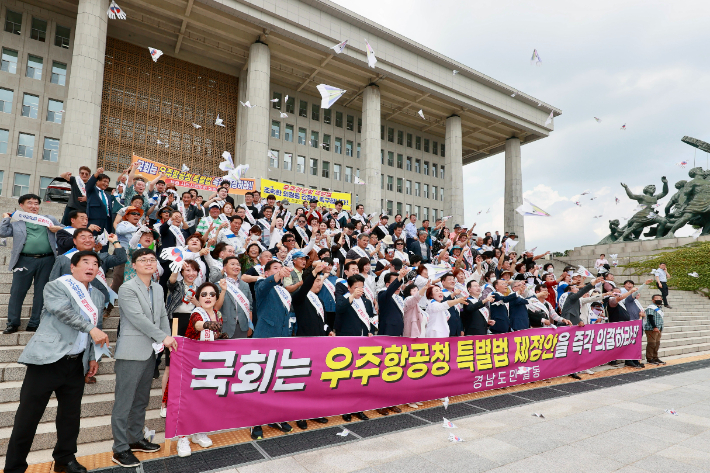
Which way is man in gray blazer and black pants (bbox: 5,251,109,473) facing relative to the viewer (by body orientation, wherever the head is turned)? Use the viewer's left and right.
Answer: facing the viewer and to the right of the viewer

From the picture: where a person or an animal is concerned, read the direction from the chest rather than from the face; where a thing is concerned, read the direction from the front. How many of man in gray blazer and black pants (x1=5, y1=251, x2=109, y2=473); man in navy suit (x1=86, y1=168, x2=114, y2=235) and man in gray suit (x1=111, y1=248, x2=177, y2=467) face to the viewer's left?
0

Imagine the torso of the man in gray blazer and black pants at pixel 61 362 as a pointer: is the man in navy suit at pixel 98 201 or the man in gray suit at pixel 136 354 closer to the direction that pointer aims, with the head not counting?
the man in gray suit

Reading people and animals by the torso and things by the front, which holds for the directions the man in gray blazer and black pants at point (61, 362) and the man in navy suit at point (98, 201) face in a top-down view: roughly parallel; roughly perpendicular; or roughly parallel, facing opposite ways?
roughly parallel

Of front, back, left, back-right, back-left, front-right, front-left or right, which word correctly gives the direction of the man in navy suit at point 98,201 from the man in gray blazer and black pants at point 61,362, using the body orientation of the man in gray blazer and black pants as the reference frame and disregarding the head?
back-left

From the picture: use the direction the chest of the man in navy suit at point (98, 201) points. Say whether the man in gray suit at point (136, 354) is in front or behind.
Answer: in front

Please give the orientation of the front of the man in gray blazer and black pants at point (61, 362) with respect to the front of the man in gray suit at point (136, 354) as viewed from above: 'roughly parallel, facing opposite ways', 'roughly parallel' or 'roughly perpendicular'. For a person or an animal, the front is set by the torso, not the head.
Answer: roughly parallel

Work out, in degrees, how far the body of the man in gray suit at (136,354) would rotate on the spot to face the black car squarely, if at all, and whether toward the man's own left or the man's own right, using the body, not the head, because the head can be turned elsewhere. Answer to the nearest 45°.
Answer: approximately 135° to the man's own left

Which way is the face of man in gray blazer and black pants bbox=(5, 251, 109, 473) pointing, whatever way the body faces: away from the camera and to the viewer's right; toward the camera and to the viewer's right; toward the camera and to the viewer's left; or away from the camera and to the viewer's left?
toward the camera and to the viewer's right

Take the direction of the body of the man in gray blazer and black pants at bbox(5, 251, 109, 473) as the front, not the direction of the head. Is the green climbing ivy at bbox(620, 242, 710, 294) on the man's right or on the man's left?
on the man's left

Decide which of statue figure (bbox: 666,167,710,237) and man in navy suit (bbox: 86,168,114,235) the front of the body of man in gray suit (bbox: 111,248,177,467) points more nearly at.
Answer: the statue figure
